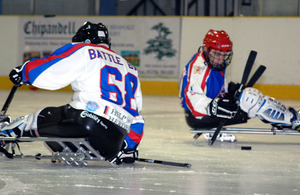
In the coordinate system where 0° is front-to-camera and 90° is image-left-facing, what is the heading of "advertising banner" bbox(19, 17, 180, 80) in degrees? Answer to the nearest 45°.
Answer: approximately 0°

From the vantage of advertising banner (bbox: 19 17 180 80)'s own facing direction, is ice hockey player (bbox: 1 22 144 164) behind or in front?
in front

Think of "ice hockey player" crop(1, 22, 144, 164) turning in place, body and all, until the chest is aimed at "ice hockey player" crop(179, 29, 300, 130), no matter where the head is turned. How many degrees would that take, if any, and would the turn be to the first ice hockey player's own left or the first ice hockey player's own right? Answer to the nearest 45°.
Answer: approximately 90° to the first ice hockey player's own right

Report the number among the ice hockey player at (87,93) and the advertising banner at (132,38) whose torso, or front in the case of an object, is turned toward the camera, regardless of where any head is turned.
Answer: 1

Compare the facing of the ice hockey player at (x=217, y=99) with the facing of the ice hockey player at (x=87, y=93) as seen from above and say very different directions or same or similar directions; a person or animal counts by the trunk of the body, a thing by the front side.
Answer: very different directions

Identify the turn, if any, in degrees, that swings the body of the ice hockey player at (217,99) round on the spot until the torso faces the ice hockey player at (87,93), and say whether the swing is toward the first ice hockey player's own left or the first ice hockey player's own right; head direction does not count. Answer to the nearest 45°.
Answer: approximately 90° to the first ice hockey player's own right
